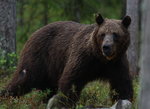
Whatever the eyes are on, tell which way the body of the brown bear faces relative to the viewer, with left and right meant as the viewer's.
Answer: facing the viewer and to the right of the viewer

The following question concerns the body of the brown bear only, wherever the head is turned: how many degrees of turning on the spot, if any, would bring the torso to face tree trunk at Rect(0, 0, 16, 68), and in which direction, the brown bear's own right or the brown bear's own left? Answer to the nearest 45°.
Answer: approximately 180°

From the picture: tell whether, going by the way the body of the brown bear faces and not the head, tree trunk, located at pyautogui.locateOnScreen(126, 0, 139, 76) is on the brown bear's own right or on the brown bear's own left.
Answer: on the brown bear's own left
